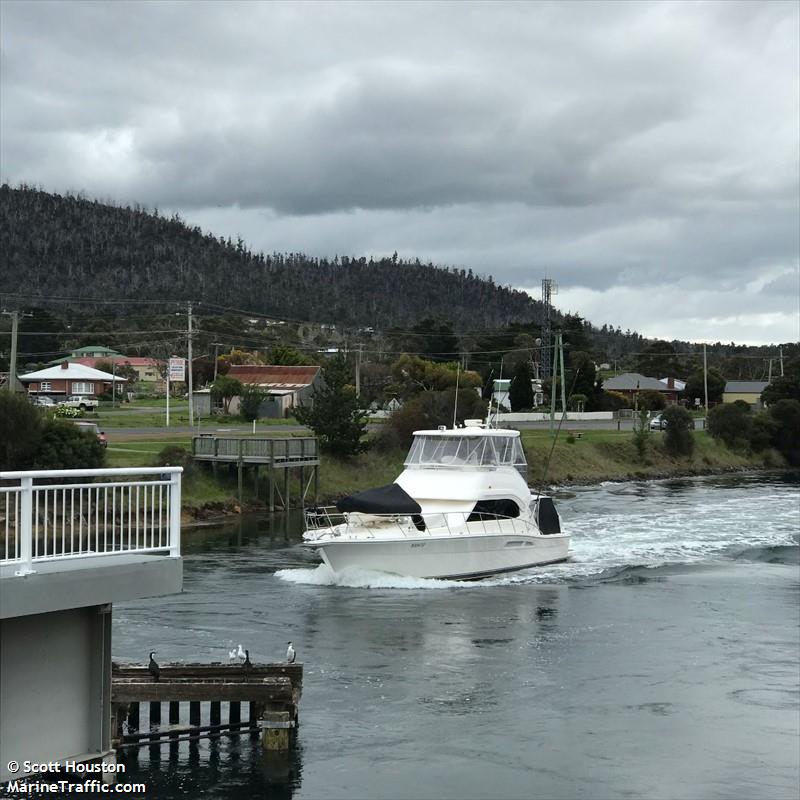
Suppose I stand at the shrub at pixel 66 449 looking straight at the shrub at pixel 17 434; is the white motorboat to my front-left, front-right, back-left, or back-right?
back-left

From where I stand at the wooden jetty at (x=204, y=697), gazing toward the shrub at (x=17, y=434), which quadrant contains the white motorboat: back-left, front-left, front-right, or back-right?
front-right

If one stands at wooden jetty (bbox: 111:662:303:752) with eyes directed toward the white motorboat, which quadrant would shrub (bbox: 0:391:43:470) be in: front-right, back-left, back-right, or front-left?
front-left

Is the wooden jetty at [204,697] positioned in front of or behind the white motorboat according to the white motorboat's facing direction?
in front

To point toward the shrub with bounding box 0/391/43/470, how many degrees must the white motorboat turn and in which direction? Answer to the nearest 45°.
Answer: approximately 90° to its right

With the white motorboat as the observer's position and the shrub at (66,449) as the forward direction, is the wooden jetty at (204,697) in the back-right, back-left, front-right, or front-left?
back-left

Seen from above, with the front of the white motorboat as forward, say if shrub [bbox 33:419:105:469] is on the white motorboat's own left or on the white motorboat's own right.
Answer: on the white motorboat's own right

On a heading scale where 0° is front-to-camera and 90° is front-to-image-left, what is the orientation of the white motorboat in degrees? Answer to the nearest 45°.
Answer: approximately 45°
